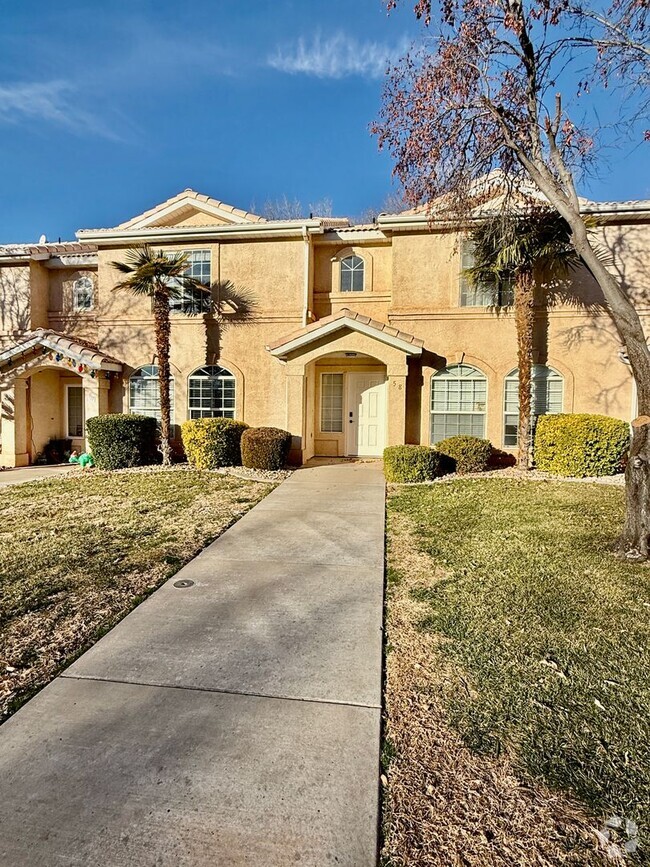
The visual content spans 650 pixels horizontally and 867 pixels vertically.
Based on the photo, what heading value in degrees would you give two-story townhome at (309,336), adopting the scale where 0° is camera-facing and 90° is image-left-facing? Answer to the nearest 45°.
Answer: approximately 0°

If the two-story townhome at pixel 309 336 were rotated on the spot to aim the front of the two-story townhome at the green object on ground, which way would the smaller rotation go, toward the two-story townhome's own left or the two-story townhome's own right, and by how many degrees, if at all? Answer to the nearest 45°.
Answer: approximately 90° to the two-story townhome's own right

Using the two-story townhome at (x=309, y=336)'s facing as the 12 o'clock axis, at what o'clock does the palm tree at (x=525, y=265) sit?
The palm tree is roughly at 10 o'clock from the two-story townhome.

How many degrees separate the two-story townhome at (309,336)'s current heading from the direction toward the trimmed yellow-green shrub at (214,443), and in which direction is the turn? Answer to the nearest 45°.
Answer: approximately 45° to its right

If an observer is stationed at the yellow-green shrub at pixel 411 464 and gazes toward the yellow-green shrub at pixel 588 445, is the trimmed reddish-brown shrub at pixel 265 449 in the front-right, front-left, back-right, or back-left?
back-left

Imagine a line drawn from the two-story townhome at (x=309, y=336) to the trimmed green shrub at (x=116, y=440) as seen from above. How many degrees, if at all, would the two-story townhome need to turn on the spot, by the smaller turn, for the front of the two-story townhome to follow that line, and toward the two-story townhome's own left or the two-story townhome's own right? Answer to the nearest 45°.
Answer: approximately 90° to the two-story townhome's own right

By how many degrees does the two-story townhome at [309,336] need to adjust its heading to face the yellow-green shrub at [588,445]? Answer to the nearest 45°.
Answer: approximately 45° to its left
